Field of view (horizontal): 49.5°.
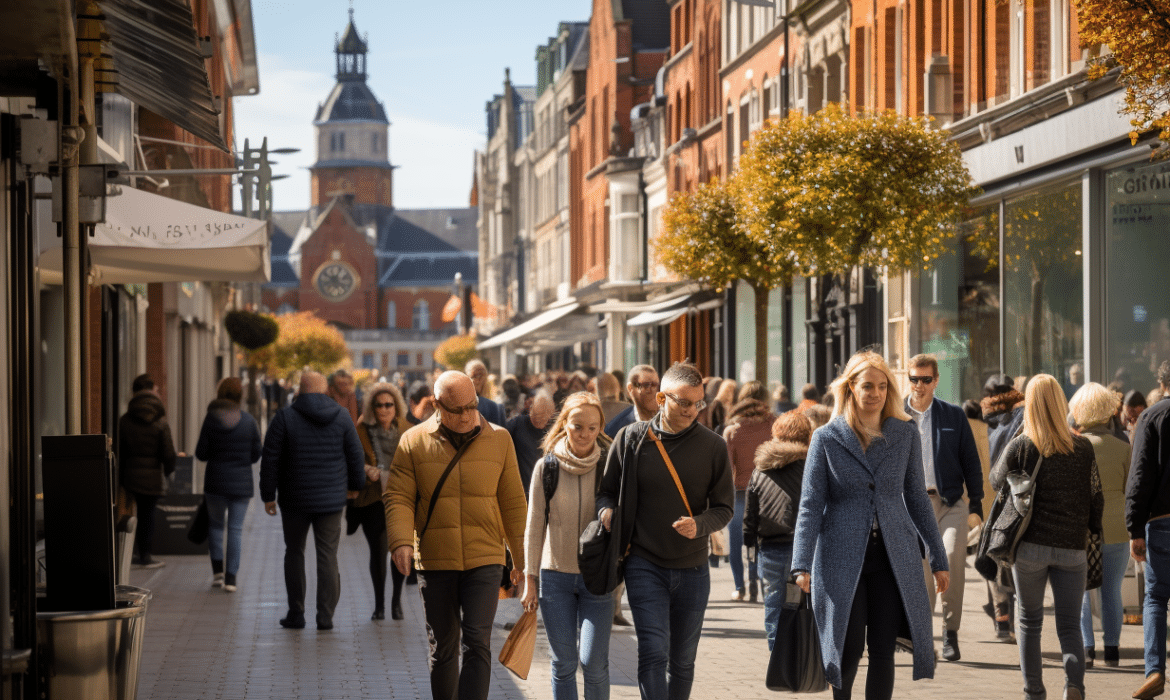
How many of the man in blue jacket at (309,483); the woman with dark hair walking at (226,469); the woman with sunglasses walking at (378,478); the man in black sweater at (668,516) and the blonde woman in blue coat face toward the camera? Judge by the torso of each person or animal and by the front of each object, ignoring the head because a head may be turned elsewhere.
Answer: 3

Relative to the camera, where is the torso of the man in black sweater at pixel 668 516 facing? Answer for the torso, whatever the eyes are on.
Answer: toward the camera

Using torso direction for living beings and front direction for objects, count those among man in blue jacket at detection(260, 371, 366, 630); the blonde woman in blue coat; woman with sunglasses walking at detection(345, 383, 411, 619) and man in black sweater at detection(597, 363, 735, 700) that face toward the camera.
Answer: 3

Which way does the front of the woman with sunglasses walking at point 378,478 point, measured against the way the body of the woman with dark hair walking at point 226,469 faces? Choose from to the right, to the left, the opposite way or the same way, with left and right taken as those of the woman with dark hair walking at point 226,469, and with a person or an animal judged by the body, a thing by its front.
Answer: the opposite way

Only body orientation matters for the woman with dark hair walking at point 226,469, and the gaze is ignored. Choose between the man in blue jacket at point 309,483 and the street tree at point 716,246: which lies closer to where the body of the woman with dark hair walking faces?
the street tree

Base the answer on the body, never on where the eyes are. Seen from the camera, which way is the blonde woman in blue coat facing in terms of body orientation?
toward the camera

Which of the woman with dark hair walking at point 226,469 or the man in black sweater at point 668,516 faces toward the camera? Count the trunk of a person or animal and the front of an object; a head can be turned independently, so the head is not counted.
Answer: the man in black sweater

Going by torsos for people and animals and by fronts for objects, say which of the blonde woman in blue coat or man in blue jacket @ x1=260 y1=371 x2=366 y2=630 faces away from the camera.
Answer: the man in blue jacket

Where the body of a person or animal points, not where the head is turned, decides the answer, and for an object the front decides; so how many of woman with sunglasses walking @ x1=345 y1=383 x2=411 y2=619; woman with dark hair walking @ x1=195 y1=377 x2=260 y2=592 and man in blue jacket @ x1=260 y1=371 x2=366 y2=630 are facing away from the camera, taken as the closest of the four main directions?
2

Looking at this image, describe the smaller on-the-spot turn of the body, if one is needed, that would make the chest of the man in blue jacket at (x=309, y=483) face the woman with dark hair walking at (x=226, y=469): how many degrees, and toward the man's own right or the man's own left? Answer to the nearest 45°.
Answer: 0° — they already face them

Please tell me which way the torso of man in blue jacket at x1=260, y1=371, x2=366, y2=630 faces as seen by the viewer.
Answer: away from the camera

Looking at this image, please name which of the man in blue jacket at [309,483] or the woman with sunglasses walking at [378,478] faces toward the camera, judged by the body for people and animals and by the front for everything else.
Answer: the woman with sunglasses walking

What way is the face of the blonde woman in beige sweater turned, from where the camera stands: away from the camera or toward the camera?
toward the camera

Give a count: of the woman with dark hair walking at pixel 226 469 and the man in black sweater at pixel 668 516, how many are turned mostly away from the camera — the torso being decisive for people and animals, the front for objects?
1

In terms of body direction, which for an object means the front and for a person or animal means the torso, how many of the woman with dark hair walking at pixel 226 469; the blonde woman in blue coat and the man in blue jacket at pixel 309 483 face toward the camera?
1
